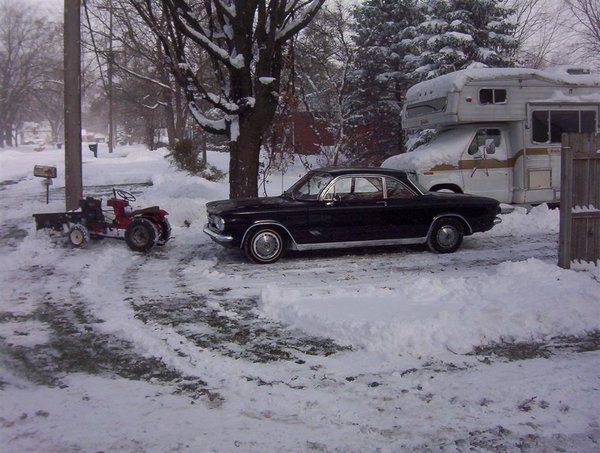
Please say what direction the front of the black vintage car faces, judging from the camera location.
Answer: facing to the left of the viewer

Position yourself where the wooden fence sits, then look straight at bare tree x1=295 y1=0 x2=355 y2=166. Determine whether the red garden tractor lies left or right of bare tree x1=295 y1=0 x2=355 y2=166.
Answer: left

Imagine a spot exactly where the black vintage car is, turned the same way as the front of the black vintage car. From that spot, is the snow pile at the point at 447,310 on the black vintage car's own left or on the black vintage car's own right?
on the black vintage car's own left

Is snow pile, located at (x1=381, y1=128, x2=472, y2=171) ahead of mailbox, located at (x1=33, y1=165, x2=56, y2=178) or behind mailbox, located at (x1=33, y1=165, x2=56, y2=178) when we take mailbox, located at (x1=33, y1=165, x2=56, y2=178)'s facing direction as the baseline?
behind

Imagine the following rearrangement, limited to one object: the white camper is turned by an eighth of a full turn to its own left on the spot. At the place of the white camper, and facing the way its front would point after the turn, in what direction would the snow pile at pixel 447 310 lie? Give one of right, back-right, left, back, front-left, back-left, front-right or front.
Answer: front

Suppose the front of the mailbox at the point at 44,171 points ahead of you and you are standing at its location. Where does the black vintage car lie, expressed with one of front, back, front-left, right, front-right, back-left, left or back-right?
back-left

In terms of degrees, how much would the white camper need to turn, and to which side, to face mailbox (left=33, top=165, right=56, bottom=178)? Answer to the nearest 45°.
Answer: approximately 45° to its right

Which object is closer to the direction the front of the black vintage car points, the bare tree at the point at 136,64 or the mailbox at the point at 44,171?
the mailbox

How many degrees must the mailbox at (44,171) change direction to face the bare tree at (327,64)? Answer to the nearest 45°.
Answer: approximately 135° to its right

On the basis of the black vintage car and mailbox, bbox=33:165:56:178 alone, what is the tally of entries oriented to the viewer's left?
2

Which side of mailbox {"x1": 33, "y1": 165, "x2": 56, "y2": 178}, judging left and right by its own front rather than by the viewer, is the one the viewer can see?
left

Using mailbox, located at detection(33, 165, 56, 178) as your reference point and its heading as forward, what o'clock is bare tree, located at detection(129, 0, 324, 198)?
The bare tree is roughly at 7 o'clock from the mailbox.
